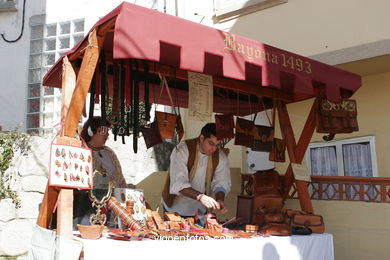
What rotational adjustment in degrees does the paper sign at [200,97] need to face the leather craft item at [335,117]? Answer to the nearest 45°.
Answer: approximately 90° to its left

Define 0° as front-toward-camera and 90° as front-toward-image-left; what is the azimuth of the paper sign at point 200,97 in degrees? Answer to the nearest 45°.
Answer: approximately 315°

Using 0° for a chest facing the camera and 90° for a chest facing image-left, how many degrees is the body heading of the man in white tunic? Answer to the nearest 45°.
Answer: approximately 315°

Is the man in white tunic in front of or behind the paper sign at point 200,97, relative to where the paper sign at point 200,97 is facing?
behind

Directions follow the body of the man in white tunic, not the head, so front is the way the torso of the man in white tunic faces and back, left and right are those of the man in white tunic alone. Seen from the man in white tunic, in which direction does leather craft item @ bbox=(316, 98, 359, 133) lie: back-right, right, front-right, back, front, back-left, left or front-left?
front-left

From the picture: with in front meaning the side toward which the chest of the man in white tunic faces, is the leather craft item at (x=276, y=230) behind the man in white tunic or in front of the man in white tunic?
in front

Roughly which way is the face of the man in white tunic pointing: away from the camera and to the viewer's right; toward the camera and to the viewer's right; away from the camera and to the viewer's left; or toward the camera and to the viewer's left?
toward the camera and to the viewer's right

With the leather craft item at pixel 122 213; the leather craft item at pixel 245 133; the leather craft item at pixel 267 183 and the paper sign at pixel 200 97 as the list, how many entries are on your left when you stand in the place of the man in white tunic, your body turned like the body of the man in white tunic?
2

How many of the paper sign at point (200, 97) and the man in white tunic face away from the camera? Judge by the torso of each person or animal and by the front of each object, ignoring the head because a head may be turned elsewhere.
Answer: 0

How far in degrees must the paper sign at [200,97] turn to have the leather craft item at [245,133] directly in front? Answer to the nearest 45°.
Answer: approximately 90° to its left
